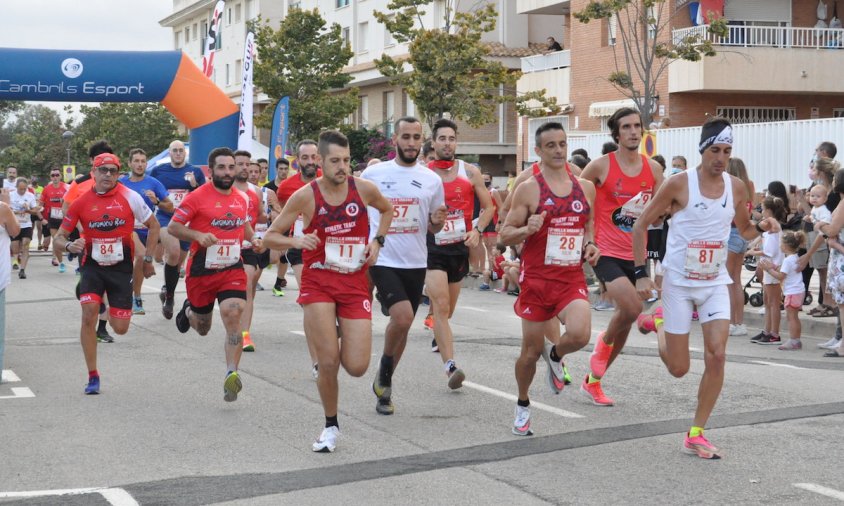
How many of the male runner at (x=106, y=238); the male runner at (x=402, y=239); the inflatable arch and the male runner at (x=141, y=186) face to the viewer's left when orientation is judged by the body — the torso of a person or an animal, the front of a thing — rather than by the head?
0

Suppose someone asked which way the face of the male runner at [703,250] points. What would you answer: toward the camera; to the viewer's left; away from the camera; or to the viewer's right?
toward the camera

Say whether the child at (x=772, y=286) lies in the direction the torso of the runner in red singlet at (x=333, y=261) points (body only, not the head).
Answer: no

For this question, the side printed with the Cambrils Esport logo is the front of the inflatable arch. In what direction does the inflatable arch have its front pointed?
toward the camera

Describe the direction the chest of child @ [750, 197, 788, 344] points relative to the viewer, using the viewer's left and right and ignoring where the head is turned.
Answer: facing to the left of the viewer

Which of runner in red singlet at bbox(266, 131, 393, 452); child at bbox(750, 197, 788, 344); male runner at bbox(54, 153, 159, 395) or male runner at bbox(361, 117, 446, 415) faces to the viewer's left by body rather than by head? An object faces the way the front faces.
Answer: the child

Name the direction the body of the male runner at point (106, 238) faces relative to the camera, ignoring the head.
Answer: toward the camera

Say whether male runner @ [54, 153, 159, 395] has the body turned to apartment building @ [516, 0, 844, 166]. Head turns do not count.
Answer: no

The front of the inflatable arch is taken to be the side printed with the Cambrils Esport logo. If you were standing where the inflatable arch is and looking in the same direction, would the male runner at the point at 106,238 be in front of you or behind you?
in front

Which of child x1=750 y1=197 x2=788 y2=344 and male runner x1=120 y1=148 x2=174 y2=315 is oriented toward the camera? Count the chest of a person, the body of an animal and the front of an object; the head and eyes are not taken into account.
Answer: the male runner

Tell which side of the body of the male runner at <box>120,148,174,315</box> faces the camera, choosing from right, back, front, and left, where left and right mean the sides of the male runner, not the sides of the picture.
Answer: front

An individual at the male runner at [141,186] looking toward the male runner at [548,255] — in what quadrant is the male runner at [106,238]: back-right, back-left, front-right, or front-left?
front-right

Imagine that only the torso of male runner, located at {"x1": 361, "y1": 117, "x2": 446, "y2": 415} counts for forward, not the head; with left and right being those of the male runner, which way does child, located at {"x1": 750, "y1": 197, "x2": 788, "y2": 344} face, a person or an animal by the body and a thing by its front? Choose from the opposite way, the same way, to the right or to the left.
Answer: to the right

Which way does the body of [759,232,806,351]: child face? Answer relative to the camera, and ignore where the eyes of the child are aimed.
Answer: to the viewer's left

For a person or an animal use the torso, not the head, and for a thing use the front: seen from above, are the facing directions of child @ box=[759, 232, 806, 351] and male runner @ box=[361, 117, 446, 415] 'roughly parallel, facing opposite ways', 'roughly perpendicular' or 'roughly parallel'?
roughly perpendicular

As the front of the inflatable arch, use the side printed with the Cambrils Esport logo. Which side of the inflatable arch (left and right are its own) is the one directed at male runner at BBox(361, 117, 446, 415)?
front
